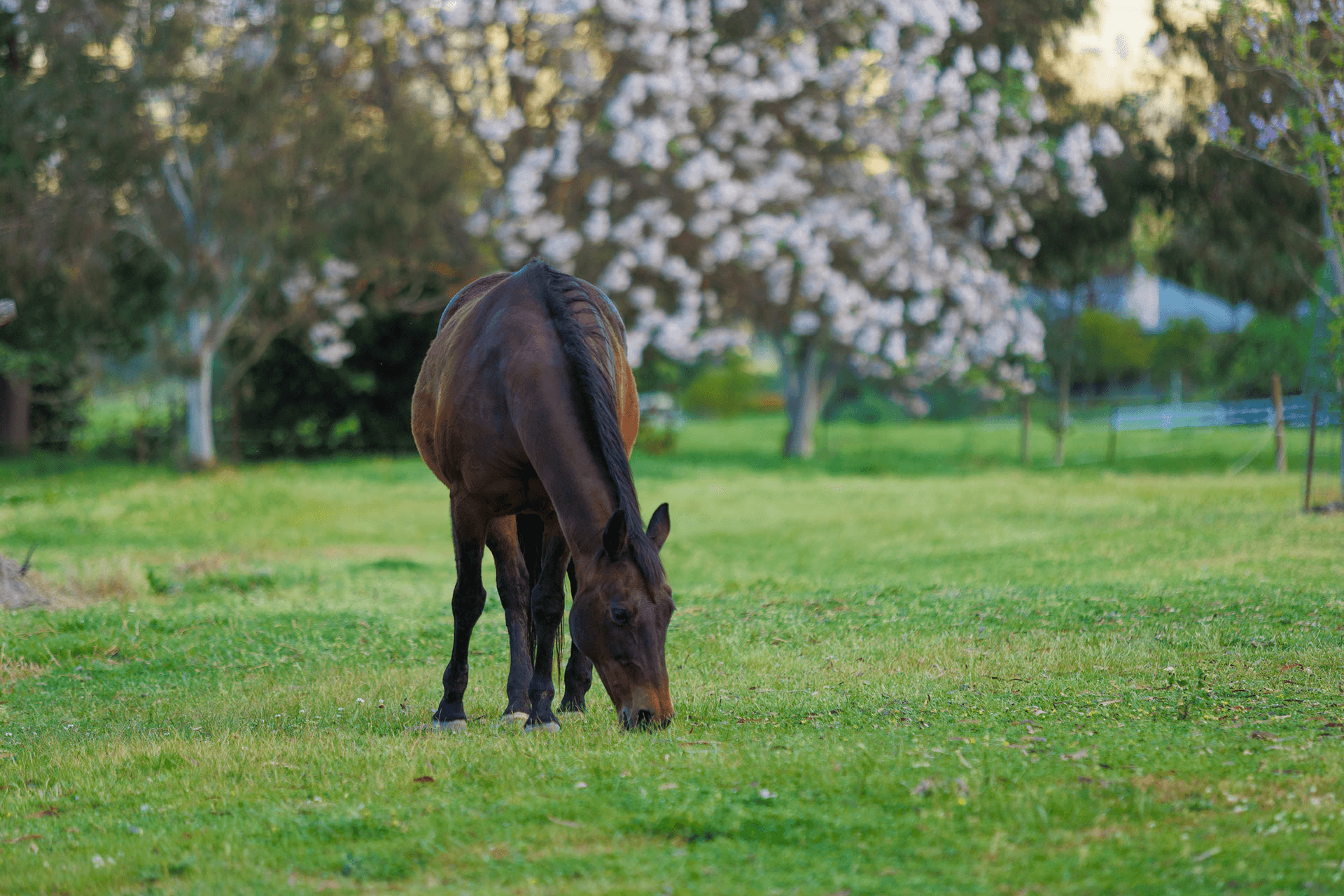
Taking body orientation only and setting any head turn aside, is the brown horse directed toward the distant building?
no

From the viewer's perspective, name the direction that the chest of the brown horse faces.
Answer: toward the camera

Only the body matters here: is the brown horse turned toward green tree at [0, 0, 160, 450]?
no

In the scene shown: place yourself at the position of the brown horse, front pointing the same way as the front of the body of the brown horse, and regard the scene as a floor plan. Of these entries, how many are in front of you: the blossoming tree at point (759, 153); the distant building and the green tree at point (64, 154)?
0

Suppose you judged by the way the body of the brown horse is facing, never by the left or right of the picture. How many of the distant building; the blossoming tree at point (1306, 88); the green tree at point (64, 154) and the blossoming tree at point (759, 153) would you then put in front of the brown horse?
0

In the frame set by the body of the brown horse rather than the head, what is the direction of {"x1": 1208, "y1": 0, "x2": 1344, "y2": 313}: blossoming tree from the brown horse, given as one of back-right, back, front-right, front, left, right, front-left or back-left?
back-left

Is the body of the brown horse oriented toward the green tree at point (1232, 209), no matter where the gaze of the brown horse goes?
no

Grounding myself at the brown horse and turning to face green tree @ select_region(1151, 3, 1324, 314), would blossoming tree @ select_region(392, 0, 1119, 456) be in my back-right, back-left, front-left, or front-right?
front-left

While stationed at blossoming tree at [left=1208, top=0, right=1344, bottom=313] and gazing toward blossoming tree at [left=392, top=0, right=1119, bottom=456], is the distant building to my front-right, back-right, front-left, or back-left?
front-right

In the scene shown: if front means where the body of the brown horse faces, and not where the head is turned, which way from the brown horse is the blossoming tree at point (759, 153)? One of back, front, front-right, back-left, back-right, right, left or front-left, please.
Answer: back

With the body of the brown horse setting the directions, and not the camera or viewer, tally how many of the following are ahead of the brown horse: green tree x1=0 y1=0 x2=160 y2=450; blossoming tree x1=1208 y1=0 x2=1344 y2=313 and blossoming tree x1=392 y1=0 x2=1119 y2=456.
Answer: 0
